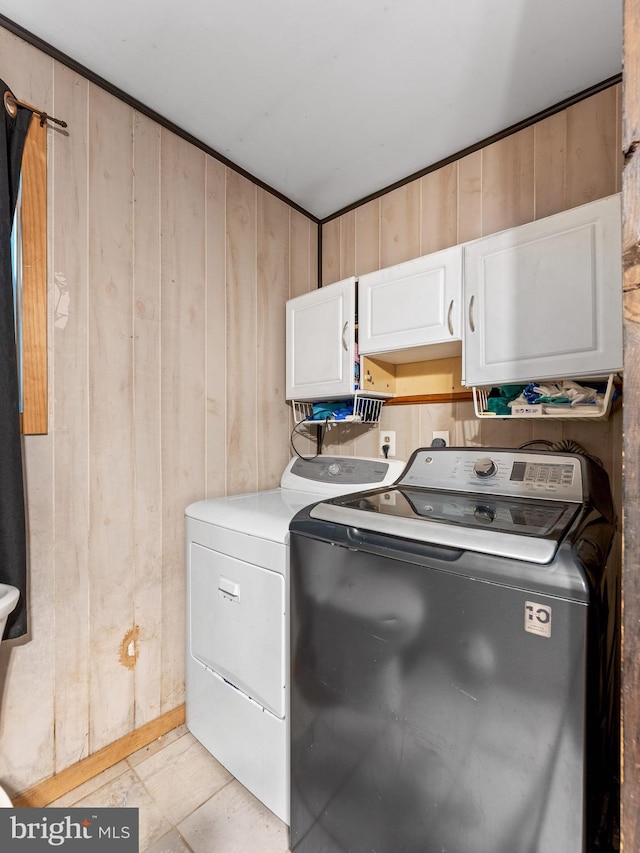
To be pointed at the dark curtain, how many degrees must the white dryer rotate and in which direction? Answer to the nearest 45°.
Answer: approximately 45° to its right

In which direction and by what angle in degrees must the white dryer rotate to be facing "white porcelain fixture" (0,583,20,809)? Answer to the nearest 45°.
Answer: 0° — it already faces it

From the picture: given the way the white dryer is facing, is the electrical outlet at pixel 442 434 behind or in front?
behind

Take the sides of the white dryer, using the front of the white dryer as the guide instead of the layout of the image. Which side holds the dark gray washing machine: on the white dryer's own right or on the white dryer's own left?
on the white dryer's own left

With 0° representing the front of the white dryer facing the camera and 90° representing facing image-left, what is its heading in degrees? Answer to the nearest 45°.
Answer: approximately 45°

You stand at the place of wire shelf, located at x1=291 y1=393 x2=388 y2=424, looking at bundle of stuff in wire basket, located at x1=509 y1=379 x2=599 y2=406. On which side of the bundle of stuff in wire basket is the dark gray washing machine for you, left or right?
right

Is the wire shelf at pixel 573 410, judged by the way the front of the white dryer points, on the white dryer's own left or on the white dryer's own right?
on the white dryer's own left

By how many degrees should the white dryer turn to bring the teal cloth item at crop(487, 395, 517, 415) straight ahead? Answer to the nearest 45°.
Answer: approximately 135° to its left

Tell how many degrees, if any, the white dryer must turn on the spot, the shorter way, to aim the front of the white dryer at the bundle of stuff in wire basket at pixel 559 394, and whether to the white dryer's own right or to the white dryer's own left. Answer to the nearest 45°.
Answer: approximately 135° to the white dryer's own left
